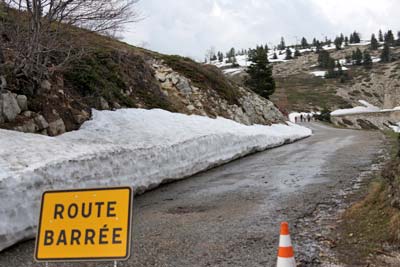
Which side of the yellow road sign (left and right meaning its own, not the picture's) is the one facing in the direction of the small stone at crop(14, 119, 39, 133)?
back

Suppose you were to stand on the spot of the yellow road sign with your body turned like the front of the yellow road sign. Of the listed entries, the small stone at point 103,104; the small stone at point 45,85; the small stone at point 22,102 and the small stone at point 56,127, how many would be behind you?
4

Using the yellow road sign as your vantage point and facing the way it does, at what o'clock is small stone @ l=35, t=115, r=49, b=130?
The small stone is roughly at 6 o'clock from the yellow road sign.

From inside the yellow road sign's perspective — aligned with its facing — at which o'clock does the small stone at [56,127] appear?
The small stone is roughly at 6 o'clock from the yellow road sign.

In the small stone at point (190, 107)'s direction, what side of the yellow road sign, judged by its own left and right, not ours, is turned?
back

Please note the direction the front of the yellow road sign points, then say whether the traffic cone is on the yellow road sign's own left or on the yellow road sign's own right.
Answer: on the yellow road sign's own left

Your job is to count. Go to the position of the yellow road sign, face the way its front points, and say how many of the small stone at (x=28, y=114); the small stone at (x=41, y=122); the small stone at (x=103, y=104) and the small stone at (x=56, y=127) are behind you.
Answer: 4

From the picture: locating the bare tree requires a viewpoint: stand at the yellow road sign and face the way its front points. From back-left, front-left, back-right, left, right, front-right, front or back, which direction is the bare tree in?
back

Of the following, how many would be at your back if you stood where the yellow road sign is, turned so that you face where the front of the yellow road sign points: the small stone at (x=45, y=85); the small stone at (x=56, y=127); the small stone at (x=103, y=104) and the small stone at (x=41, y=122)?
4

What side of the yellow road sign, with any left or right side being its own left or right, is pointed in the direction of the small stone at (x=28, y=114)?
back

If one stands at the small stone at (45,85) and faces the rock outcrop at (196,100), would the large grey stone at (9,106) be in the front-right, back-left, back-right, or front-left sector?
back-right

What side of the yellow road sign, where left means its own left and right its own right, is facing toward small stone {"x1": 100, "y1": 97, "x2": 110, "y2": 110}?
back

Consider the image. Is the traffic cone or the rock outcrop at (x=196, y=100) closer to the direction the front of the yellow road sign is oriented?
the traffic cone

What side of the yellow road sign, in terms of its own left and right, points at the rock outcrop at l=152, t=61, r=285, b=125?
back

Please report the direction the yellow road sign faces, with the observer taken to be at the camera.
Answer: facing the viewer

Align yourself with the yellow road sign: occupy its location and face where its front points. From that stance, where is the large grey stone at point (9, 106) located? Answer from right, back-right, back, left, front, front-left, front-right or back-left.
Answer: back
